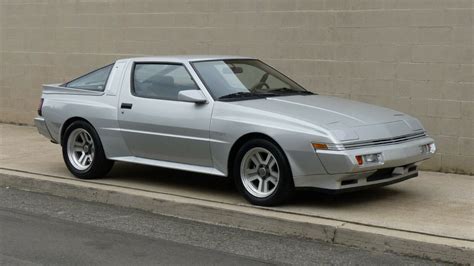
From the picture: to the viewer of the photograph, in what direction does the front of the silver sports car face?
facing the viewer and to the right of the viewer
